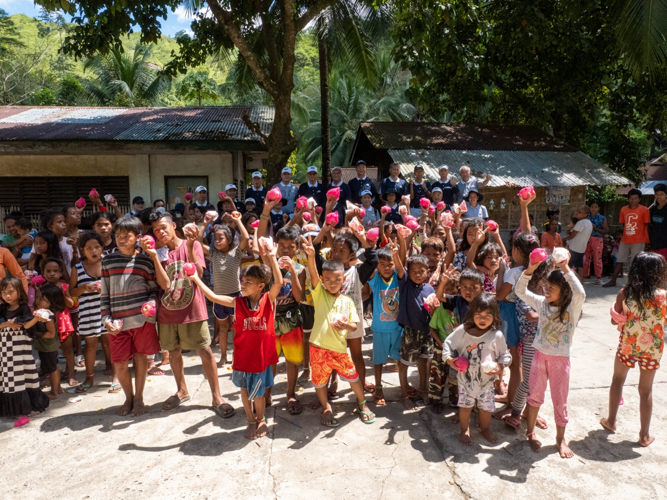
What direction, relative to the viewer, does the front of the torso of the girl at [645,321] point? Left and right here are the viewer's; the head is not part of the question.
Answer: facing away from the viewer

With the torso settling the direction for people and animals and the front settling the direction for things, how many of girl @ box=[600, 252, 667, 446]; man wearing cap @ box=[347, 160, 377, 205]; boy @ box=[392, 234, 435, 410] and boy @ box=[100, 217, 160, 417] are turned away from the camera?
1

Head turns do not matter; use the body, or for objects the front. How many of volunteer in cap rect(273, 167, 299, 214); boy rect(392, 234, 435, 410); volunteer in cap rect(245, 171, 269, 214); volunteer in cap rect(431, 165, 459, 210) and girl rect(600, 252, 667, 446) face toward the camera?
4

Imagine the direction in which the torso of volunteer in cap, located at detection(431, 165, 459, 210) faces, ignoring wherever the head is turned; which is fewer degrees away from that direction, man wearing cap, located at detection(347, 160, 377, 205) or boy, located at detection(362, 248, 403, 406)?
the boy

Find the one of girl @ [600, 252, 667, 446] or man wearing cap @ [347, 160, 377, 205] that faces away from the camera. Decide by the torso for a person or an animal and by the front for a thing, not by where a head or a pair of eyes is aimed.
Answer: the girl

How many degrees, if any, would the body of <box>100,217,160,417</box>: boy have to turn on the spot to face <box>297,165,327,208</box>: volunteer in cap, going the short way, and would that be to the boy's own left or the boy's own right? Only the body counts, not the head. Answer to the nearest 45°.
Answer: approximately 135° to the boy's own left

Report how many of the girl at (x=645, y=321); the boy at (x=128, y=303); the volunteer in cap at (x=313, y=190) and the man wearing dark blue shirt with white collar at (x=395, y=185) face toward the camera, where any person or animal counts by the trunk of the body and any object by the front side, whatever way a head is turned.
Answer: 3

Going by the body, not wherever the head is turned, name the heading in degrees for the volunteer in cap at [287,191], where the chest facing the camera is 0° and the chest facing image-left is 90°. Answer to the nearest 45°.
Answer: approximately 0°

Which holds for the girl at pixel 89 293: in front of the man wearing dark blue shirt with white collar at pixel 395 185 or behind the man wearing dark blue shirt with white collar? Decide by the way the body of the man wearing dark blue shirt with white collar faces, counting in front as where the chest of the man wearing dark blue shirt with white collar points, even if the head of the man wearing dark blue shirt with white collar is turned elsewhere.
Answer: in front
